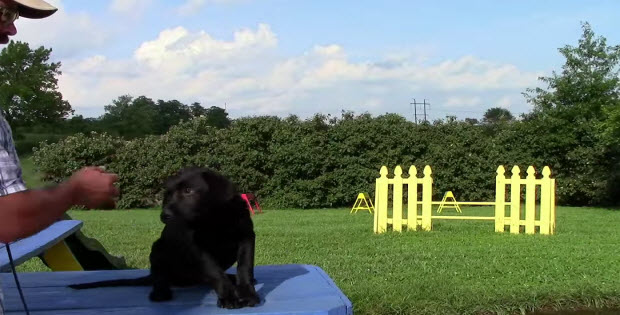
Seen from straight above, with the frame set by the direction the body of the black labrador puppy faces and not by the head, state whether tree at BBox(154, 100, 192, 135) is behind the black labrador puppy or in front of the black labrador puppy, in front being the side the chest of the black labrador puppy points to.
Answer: behind

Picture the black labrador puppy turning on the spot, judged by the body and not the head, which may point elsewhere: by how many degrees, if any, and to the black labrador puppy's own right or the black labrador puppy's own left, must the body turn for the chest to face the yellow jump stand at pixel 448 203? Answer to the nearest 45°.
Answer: approximately 90° to the black labrador puppy's own left

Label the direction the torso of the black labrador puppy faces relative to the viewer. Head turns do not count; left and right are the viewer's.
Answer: facing the viewer and to the right of the viewer

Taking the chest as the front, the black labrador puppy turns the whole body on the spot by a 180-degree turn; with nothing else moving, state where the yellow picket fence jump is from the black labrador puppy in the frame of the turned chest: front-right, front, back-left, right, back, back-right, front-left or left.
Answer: right

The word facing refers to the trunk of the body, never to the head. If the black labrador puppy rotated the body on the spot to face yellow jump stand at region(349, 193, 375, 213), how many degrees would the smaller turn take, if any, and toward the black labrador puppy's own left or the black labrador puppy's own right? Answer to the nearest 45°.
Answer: approximately 135° to the black labrador puppy's own left

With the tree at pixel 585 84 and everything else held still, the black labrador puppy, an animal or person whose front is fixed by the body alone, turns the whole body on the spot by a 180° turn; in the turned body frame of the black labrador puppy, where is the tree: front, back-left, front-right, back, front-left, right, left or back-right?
right

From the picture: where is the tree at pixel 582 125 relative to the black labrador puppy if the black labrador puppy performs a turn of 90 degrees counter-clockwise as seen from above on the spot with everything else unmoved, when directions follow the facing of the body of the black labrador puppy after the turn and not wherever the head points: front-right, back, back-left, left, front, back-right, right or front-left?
front

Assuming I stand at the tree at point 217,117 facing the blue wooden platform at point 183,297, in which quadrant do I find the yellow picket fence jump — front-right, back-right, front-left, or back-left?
front-left

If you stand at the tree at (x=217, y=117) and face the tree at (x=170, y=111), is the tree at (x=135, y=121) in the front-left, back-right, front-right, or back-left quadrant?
front-left

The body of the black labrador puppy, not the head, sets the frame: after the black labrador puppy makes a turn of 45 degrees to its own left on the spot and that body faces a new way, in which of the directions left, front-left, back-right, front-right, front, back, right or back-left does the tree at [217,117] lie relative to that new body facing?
left

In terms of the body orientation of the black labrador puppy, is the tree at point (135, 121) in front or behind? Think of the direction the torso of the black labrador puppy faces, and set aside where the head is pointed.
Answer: behind

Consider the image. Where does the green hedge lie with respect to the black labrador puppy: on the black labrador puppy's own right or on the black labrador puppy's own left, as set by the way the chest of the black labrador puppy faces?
on the black labrador puppy's own left
